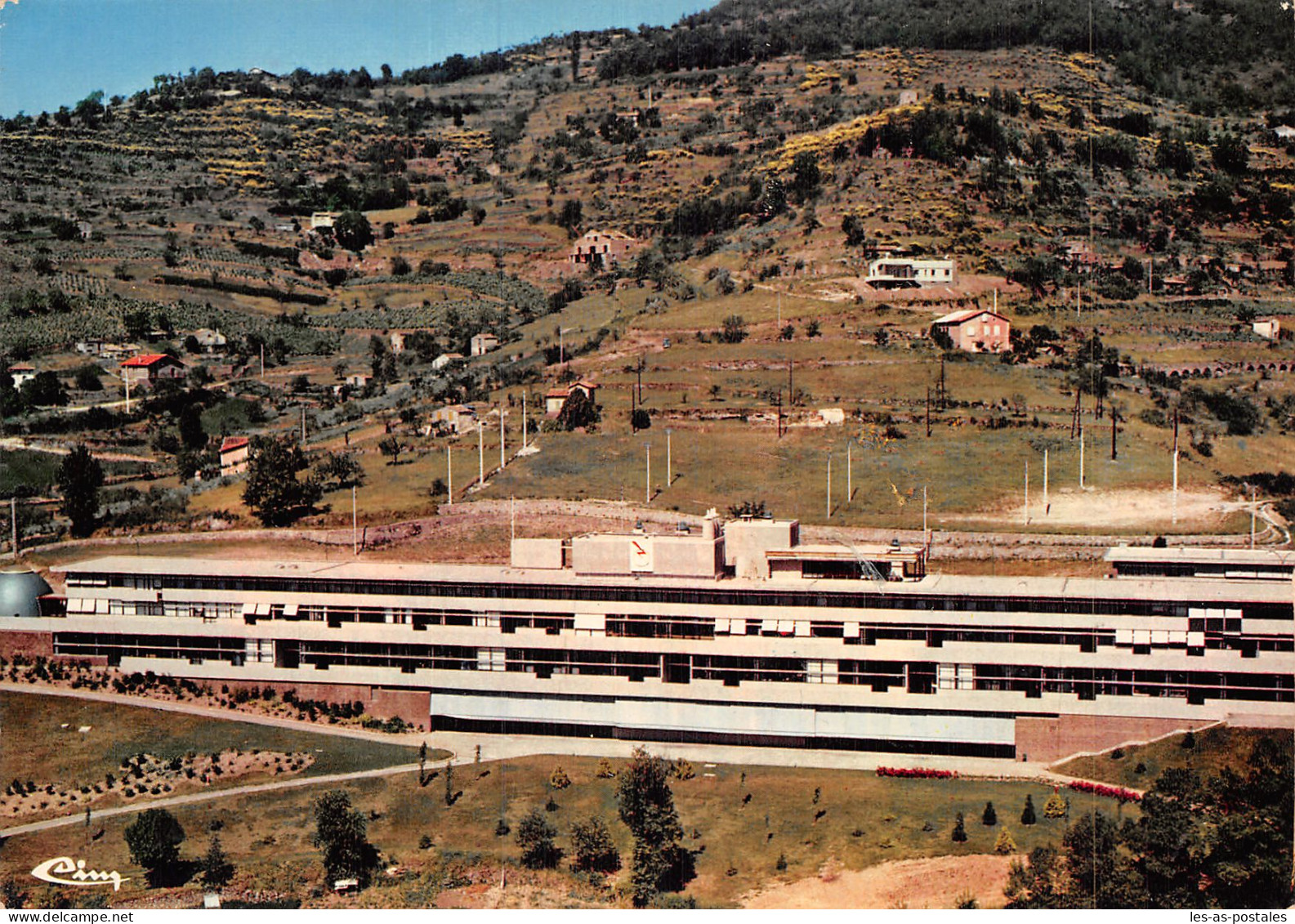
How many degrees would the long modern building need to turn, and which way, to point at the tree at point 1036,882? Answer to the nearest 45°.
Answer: approximately 45° to its left

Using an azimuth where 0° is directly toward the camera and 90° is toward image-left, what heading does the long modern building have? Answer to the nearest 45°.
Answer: approximately 0°

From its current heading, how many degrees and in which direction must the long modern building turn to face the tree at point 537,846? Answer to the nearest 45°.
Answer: approximately 45° to its right

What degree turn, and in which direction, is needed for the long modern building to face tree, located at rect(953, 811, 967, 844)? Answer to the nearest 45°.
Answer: approximately 45° to its left

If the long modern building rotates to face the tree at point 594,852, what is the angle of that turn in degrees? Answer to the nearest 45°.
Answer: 0° — it already faces it

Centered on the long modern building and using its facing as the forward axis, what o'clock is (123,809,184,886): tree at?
The tree is roughly at 2 o'clock from the long modern building.

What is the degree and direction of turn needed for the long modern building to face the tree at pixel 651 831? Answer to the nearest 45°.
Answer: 0° — it already faces it

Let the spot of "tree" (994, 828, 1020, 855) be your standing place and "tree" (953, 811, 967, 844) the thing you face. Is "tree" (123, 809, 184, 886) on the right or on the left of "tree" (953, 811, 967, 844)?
left
